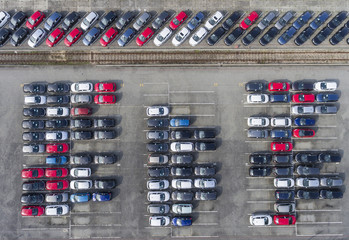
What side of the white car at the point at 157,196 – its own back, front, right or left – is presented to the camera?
right

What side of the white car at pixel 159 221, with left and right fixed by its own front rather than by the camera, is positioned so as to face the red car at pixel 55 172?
back

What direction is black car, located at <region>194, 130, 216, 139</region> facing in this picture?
to the viewer's left
